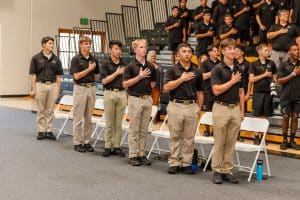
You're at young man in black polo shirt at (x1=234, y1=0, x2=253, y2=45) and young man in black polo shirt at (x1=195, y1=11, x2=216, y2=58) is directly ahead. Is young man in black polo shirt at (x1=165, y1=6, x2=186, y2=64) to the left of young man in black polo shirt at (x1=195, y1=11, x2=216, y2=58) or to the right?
right

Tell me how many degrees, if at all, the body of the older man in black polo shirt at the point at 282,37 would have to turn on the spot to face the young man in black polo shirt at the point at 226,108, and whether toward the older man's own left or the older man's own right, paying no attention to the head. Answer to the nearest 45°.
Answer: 0° — they already face them

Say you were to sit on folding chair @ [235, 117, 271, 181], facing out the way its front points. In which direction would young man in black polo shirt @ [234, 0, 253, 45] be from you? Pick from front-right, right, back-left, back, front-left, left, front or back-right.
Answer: back-right

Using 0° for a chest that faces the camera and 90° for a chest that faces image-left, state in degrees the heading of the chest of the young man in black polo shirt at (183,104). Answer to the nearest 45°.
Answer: approximately 0°

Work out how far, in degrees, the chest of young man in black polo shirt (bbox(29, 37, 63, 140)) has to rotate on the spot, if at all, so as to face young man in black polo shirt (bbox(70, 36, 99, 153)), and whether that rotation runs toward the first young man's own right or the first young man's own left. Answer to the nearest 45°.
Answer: approximately 45° to the first young man's own left

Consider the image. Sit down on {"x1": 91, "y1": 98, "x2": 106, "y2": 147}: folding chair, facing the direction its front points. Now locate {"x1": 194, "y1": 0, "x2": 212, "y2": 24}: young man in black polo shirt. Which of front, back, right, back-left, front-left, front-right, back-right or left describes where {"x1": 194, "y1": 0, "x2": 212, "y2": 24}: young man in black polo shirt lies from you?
back

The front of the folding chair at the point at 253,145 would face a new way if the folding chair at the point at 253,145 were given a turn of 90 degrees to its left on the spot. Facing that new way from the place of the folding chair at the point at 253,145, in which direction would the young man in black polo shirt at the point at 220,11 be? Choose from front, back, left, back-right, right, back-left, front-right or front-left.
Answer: back-left

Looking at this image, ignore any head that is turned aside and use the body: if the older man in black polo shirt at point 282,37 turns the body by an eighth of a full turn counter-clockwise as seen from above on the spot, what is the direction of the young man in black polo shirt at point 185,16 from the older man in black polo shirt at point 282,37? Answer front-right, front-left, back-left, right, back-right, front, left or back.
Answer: back
